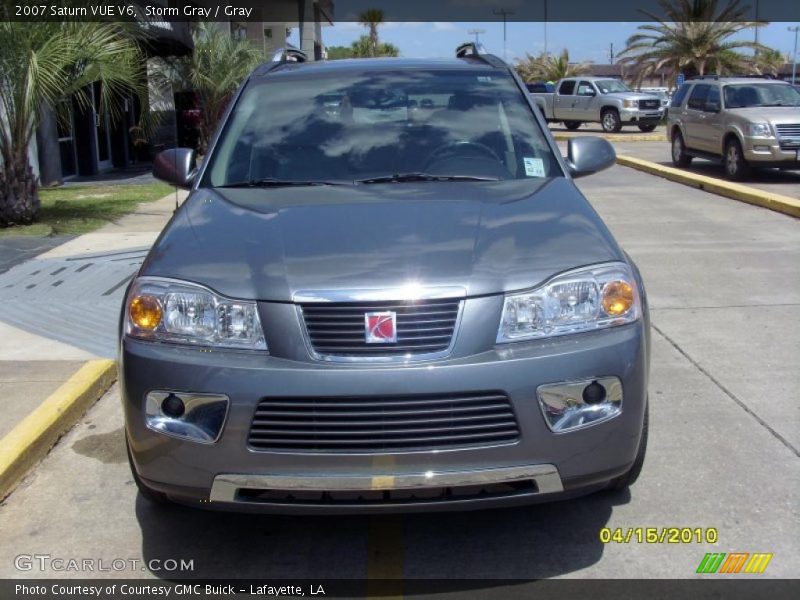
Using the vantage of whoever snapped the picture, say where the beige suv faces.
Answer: facing the viewer and to the right of the viewer

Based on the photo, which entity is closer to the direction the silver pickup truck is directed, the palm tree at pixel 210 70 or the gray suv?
the gray suv

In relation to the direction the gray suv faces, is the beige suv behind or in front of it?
behind

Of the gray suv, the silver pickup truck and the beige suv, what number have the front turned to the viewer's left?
0

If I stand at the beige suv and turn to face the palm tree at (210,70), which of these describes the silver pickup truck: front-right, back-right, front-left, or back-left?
front-right

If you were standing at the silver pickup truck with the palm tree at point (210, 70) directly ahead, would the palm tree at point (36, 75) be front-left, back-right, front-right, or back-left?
front-left

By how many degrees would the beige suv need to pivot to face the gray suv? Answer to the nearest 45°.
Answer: approximately 45° to its right

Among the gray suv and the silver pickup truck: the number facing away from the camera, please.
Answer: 0

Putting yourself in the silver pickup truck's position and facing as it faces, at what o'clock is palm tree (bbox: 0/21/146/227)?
The palm tree is roughly at 2 o'clock from the silver pickup truck.

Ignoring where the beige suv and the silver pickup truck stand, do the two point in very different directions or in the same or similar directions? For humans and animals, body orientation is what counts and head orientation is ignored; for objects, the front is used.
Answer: same or similar directions

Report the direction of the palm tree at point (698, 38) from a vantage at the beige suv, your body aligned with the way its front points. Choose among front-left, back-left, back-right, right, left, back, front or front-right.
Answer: back-left

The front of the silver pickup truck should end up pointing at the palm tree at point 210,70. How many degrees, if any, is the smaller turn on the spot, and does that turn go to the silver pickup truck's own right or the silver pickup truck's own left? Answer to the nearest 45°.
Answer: approximately 90° to the silver pickup truck's own right

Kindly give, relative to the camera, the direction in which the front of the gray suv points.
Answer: facing the viewer

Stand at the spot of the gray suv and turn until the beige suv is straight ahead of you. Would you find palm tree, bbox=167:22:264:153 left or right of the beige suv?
left

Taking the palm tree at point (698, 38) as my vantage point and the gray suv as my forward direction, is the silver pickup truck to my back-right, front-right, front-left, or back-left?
front-right

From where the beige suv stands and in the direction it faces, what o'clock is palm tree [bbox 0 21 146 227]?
The palm tree is roughly at 3 o'clock from the beige suv.
